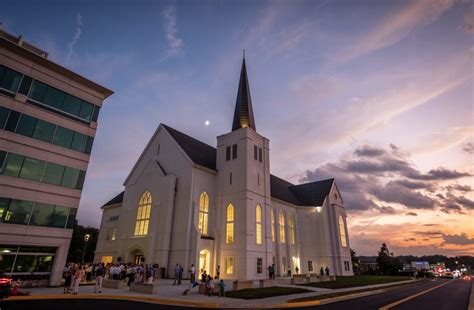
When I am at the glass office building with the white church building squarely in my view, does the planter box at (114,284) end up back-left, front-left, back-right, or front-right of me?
front-right

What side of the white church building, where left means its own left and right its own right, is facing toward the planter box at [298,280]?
left

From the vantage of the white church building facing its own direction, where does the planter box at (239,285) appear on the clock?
The planter box is roughly at 10 o'clock from the white church building.

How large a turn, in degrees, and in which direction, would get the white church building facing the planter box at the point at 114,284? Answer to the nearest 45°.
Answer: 0° — it already faces it

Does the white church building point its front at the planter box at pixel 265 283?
no

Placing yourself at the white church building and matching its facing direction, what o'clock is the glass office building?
The glass office building is roughly at 12 o'clock from the white church building.

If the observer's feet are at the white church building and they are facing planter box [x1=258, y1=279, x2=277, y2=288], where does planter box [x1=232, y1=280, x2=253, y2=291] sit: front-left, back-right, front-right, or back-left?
front-right

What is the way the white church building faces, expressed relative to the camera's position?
facing the viewer and to the left of the viewer
